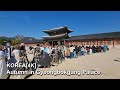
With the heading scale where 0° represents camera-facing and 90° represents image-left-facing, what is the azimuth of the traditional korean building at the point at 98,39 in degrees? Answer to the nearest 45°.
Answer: approximately 45°
